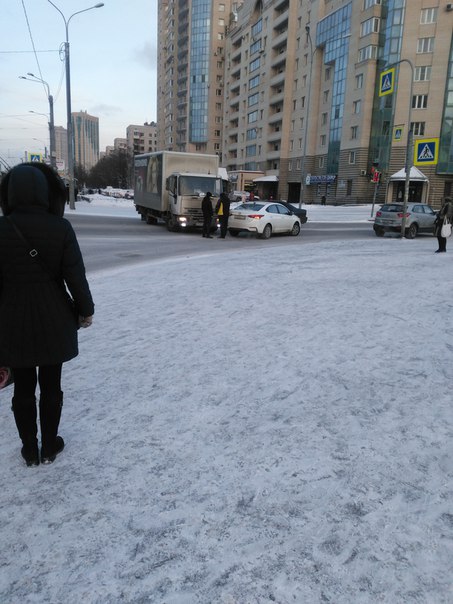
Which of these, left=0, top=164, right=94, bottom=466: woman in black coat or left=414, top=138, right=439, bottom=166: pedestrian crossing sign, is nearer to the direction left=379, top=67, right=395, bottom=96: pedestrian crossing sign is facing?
the woman in black coat

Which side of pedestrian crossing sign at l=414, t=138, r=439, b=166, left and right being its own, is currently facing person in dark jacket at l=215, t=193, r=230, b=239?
right

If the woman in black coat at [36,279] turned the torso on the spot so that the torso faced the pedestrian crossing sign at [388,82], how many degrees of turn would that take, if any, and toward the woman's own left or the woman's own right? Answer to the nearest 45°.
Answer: approximately 45° to the woman's own right

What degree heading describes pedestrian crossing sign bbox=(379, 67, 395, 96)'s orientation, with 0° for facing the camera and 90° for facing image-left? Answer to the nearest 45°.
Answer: approximately 45°

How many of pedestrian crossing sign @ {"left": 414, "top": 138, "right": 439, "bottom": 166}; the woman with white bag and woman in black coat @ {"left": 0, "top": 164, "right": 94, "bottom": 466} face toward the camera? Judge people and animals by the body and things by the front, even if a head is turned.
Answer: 1

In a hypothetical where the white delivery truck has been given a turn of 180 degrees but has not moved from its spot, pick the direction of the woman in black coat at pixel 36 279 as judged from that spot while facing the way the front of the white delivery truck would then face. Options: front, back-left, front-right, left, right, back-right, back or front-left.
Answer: back-left

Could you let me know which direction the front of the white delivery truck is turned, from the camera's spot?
facing the viewer and to the right of the viewer

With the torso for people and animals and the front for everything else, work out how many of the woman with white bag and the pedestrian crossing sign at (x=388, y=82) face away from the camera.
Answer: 0

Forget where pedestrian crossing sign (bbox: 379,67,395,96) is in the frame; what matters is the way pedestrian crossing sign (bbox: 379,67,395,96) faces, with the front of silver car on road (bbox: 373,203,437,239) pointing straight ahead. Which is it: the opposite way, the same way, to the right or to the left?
the opposite way

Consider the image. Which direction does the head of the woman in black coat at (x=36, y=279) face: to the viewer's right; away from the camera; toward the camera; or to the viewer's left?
away from the camera

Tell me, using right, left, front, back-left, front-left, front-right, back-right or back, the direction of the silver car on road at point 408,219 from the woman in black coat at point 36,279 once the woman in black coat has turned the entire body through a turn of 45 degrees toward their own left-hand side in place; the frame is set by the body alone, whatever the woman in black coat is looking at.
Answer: right

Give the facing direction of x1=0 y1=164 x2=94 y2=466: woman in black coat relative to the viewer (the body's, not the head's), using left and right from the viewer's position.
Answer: facing away from the viewer

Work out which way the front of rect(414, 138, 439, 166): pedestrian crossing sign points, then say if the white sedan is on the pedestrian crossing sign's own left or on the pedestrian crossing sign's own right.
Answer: on the pedestrian crossing sign's own right
